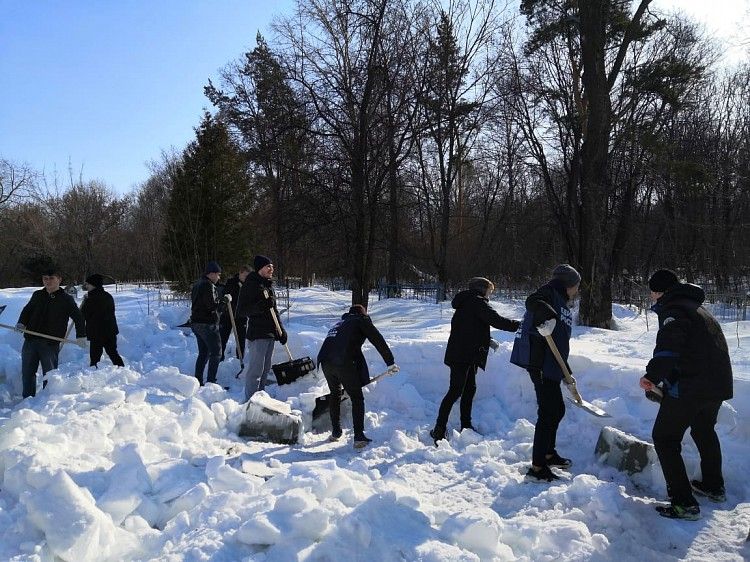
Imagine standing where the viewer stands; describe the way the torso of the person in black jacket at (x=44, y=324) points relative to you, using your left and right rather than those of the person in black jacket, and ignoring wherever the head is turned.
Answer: facing the viewer

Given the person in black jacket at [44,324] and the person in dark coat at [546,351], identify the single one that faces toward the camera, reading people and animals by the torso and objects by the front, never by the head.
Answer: the person in black jacket

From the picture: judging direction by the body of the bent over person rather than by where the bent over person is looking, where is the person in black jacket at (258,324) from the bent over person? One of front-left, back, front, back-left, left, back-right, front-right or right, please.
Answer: left

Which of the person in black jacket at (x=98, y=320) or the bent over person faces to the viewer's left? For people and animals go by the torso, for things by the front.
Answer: the person in black jacket

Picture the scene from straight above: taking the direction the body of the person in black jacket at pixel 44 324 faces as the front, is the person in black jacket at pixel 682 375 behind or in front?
in front

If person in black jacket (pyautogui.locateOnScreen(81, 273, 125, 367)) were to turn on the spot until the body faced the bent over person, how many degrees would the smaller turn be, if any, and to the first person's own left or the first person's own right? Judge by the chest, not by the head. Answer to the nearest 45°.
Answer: approximately 135° to the first person's own left

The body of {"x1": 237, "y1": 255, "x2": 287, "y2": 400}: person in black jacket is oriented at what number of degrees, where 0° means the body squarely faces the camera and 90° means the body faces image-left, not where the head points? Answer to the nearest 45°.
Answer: approximately 270°

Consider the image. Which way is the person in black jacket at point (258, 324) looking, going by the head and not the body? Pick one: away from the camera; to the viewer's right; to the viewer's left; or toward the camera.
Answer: to the viewer's right

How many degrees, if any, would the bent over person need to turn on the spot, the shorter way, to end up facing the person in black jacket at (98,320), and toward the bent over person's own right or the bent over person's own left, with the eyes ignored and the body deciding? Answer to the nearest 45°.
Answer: approximately 90° to the bent over person's own left

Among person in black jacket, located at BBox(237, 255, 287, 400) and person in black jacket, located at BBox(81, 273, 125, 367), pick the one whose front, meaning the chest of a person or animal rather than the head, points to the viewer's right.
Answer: person in black jacket, located at BBox(237, 255, 287, 400)

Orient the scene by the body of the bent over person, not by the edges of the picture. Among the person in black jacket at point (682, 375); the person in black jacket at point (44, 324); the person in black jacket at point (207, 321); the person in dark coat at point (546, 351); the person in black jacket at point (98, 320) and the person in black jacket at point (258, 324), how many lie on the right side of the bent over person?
2
